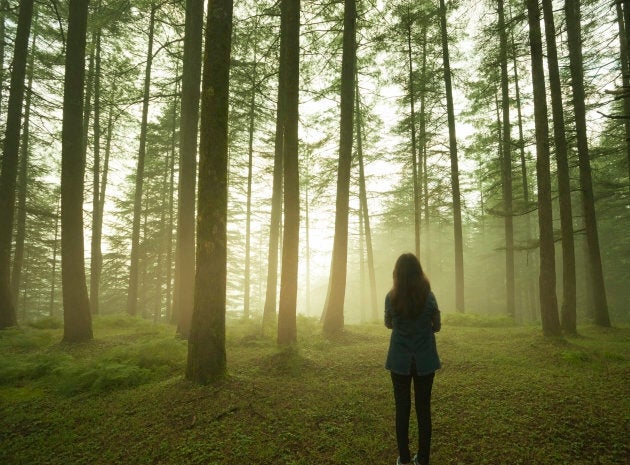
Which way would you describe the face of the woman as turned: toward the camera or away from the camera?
away from the camera

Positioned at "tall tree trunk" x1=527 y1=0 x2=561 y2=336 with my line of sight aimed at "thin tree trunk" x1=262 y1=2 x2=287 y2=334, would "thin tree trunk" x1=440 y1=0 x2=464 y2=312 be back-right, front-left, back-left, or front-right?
front-right

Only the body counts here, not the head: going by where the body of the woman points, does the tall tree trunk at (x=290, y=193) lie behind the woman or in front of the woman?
in front

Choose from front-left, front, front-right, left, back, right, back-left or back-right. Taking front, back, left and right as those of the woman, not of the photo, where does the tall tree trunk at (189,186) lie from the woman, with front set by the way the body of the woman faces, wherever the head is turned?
front-left

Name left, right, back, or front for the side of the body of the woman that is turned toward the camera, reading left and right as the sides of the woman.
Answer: back

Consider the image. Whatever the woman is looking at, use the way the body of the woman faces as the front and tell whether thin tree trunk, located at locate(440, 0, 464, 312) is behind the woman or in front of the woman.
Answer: in front

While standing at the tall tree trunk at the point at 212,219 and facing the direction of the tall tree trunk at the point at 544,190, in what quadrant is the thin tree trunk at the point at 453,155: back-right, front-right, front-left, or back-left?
front-left

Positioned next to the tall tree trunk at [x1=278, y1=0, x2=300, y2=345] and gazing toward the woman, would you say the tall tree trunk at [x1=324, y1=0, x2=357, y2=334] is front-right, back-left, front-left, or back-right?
back-left

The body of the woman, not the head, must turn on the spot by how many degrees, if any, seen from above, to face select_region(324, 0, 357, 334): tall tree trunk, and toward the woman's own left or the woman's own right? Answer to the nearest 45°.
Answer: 0° — they already face it
